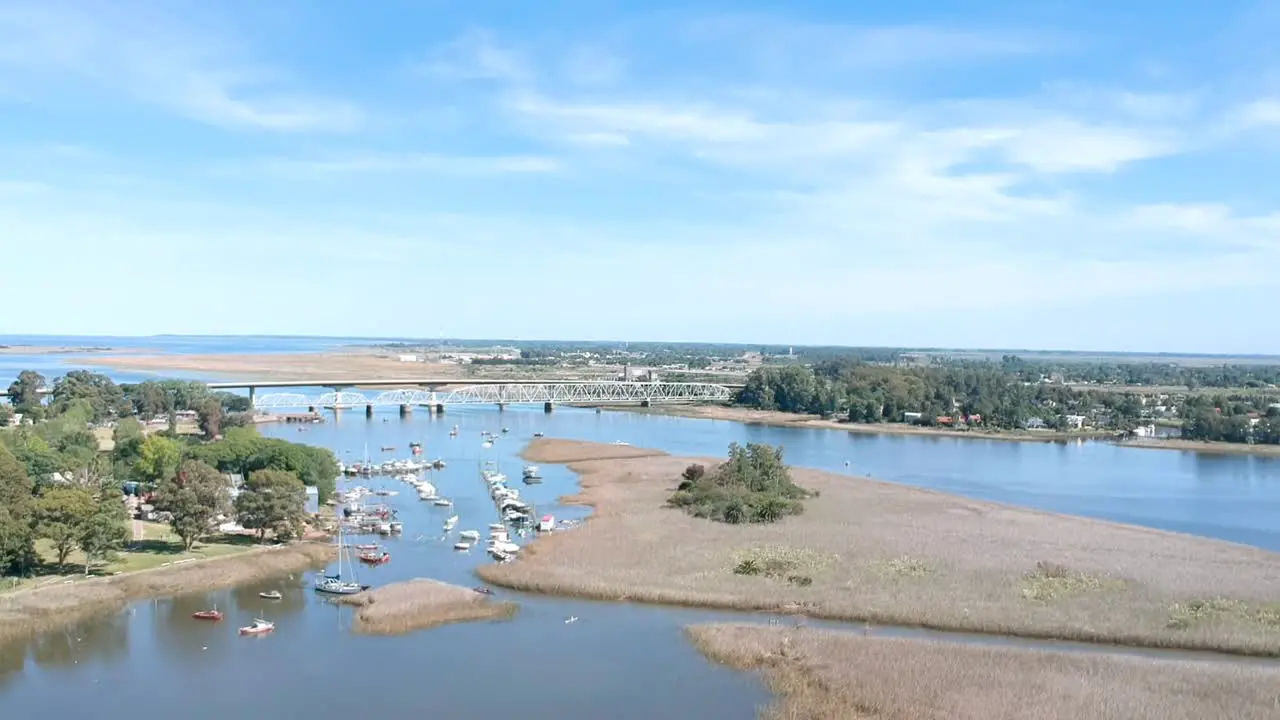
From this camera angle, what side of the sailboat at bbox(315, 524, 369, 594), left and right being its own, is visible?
right

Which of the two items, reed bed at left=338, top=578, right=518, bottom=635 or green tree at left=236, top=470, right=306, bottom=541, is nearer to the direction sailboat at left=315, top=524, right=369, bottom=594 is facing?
the reed bed

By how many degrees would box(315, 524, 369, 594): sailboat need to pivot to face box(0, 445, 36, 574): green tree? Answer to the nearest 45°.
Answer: approximately 180°

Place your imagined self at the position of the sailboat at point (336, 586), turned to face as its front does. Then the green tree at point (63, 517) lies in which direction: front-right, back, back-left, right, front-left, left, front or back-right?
back

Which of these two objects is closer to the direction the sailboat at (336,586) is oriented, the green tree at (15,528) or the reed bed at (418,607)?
the reed bed

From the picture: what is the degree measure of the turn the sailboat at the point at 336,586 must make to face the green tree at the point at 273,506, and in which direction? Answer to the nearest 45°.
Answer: approximately 90° to its left

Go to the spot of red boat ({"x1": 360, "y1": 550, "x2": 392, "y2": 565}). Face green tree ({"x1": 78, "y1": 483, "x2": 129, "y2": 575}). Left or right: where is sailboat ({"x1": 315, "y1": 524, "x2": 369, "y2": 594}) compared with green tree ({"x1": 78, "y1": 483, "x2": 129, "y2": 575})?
left

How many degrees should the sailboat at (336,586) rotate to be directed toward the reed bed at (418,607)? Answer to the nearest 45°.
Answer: approximately 45° to its right

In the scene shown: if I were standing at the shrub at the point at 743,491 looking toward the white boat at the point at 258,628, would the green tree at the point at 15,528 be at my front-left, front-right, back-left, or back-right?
front-right

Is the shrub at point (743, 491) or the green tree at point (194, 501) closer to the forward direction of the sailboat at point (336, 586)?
the shrub
